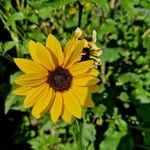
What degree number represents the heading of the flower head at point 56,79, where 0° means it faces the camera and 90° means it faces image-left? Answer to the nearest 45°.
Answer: approximately 0°
